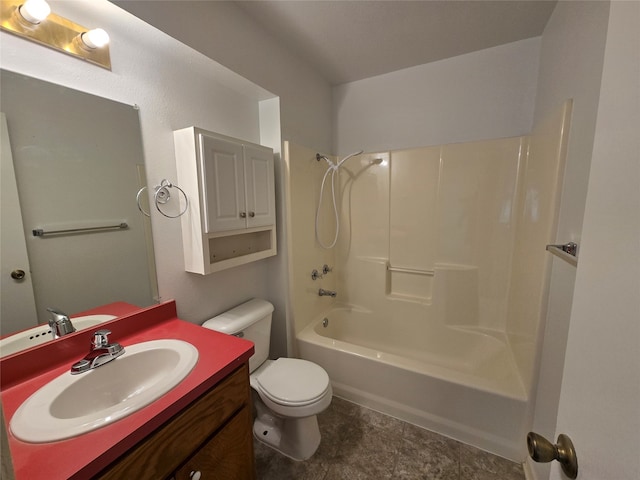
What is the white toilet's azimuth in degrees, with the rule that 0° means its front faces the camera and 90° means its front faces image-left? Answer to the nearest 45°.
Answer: approximately 315°

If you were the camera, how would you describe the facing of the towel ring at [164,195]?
facing the viewer and to the right of the viewer

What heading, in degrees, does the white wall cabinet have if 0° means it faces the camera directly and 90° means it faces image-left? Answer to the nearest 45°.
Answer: approximately 315°

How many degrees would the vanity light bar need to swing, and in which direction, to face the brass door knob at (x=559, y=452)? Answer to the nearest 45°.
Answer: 0° — it already faces it

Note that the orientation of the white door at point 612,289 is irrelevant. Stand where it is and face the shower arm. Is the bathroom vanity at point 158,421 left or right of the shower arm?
left
